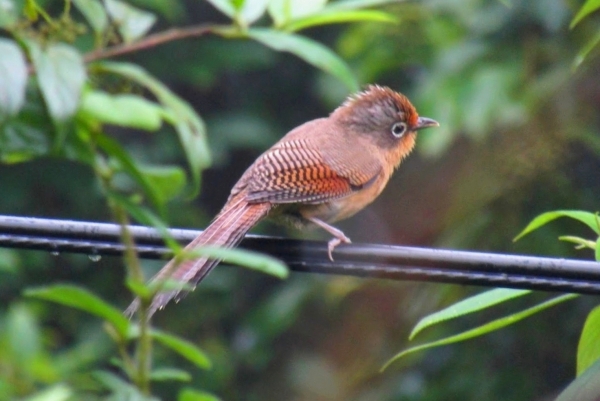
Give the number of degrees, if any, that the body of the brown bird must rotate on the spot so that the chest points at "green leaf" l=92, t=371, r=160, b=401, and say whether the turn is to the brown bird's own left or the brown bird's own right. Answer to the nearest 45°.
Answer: approximately 90° to the brown bird's own right

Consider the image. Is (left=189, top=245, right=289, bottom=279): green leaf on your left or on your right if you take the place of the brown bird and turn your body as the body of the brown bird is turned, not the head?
on your right

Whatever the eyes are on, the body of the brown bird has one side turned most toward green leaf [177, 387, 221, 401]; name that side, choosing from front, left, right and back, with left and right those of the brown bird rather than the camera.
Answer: right

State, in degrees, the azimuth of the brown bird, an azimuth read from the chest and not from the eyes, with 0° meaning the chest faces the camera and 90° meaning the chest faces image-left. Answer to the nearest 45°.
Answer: approximately 270°

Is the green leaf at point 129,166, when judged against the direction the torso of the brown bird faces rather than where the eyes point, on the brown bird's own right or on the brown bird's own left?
on the brown bird's own right

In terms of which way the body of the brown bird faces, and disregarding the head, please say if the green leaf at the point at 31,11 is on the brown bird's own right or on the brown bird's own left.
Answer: on the brown bird's own right

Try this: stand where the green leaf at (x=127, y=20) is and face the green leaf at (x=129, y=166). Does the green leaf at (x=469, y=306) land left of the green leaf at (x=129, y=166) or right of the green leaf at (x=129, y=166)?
left
